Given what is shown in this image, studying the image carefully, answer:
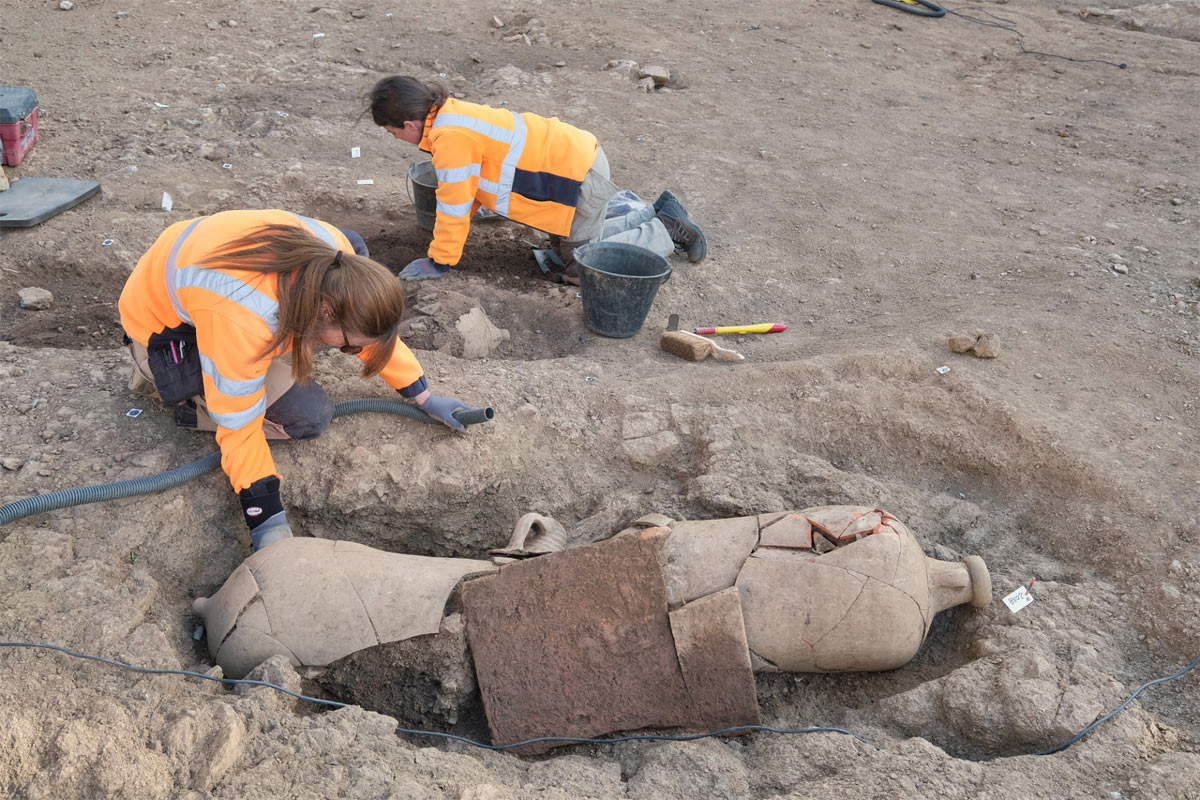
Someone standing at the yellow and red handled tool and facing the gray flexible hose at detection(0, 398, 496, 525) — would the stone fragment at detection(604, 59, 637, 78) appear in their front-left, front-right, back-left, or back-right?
back-right

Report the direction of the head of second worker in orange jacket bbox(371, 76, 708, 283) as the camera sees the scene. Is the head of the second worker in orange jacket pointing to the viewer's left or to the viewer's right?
to the viewer's left

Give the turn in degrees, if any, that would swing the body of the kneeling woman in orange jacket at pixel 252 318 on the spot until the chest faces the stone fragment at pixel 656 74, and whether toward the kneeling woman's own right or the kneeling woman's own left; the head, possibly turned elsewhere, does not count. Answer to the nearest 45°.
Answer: approximately 90° to the kneeling woman's own left

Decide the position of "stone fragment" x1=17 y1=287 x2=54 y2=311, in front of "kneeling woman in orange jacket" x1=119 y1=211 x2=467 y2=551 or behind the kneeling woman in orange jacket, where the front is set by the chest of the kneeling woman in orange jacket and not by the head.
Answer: behind

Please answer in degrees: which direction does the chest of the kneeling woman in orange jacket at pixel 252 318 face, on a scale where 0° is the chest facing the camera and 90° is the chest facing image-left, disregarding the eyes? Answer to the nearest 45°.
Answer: approximately 315°

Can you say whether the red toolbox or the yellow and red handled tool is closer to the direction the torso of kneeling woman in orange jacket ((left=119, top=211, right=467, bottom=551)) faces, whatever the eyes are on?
the yellow and red handled tool
